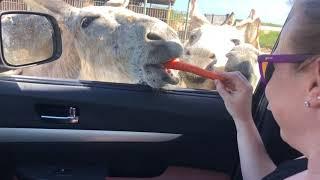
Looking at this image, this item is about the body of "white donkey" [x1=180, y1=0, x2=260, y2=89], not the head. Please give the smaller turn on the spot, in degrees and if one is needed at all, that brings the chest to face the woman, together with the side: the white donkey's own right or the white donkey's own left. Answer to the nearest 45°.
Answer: approximately 45° to the white donkey's own left

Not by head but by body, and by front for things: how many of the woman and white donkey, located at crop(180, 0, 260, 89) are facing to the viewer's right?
0

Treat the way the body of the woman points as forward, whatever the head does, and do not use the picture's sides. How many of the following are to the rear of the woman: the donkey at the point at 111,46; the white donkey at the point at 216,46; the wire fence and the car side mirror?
0

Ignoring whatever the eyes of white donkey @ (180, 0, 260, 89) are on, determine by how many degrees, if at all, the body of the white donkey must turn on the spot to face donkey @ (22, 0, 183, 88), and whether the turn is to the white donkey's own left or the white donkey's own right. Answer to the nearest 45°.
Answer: approximately 90° to the white donkey's own right

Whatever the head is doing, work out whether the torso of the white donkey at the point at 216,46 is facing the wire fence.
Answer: no

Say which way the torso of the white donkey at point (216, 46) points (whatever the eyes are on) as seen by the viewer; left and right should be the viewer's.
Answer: facing the viewer and to the left of the viewer

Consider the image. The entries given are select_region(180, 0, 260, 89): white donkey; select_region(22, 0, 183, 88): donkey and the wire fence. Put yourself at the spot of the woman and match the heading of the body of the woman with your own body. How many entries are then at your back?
0

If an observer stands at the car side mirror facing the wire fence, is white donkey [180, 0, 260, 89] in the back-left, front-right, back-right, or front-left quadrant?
front-right

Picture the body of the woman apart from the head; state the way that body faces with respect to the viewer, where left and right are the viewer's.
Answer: facing away from the viewer and to the left of the viewer
